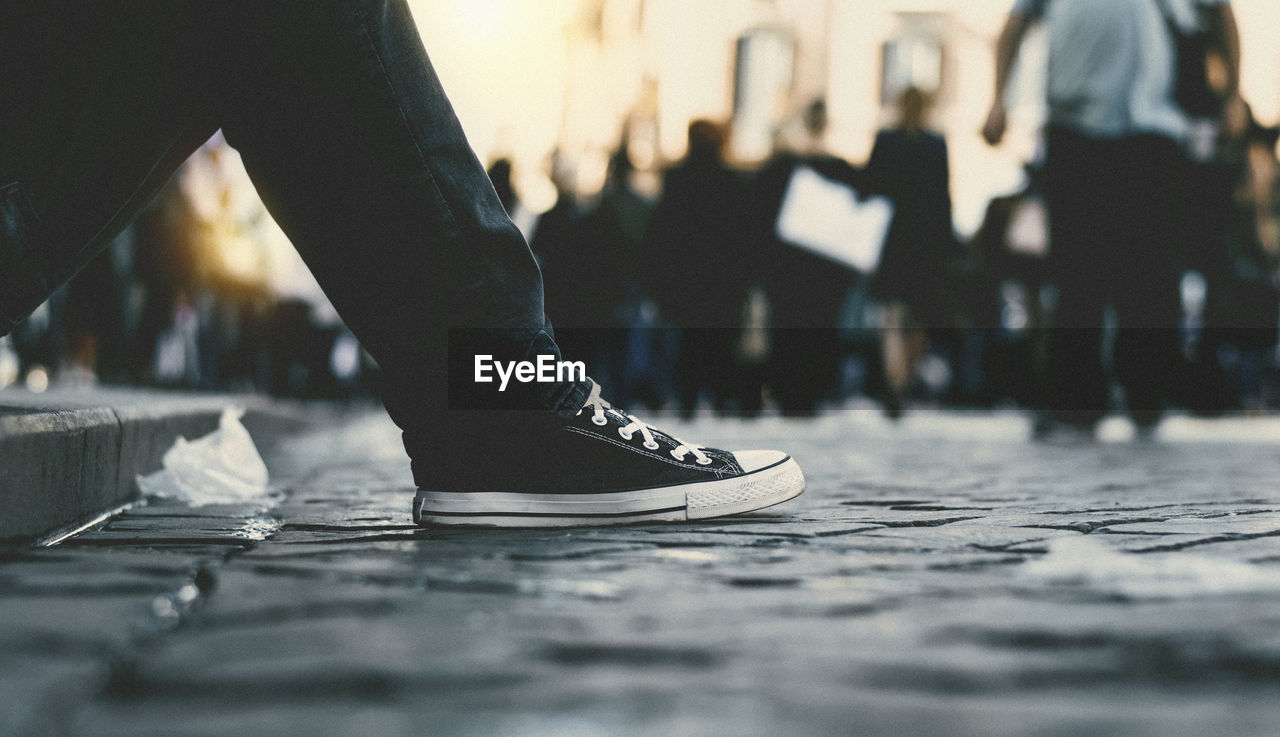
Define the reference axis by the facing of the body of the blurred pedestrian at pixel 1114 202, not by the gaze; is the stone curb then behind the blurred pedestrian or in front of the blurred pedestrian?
behind

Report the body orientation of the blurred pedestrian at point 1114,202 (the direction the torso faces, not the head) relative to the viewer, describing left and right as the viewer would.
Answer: facing away from the viewer

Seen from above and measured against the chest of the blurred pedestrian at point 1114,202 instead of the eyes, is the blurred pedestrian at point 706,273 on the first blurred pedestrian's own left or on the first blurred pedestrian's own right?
on the first blurred pedestrian's own left

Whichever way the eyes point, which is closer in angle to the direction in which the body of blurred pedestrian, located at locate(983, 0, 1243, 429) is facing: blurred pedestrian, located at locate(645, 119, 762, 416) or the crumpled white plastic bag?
the blurred pedestrian
